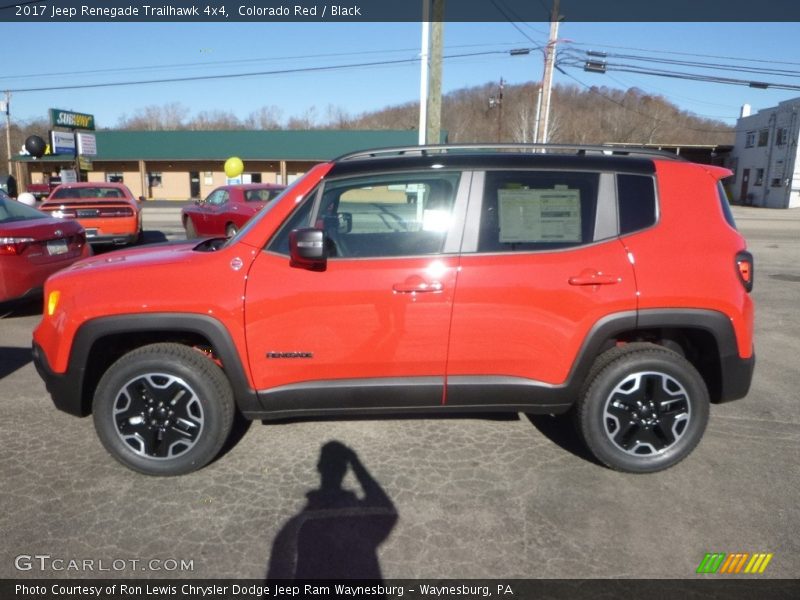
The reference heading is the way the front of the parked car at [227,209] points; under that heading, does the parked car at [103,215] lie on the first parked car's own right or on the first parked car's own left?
on the first parked car's own left

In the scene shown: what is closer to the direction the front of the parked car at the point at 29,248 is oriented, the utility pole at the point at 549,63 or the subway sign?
the subway sign

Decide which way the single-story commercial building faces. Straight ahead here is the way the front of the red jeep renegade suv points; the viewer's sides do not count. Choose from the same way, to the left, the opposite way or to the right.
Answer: to the left

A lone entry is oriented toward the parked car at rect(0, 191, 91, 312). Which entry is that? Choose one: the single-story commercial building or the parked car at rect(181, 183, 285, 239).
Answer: the single-story commercial building

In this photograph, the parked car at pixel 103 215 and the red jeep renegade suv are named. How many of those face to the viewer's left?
1

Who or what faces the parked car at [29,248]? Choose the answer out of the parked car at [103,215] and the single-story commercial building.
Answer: the single-story commercial building

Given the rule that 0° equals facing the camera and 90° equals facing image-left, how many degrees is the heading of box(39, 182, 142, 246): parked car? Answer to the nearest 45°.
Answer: approximately 180°

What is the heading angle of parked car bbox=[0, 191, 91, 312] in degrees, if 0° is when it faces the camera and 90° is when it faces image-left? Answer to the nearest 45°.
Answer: approximately 135°

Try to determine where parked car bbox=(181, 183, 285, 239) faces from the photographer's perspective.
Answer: facing away from the viewer and to the left of the viewer

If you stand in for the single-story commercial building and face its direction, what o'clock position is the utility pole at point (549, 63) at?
The utility pole is roughly at 11 o'clock from the single-story commercial building.

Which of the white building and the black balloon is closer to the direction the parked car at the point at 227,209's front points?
the black balloon

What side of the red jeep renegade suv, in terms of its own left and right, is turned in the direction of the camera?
left

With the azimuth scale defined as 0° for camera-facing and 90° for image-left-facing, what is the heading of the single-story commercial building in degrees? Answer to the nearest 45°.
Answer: approximately 0°

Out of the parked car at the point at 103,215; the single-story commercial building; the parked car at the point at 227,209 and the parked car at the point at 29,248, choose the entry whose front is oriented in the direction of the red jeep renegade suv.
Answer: the single-story commercial building
